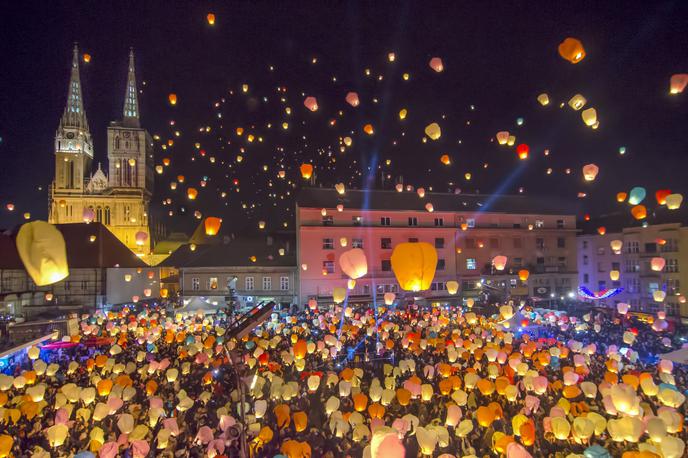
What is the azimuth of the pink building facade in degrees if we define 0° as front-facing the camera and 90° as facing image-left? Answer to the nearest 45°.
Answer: approximately 0°

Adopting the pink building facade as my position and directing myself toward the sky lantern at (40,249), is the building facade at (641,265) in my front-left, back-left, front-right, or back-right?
back-left

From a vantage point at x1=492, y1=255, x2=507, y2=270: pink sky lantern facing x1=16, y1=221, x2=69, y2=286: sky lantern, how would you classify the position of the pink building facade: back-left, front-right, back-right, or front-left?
back-right

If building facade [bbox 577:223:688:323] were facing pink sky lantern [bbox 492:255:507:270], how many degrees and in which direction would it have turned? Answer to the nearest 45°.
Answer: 0° — it already faces it

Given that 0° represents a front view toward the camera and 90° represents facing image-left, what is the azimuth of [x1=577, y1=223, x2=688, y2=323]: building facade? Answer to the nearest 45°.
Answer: approximately 45°

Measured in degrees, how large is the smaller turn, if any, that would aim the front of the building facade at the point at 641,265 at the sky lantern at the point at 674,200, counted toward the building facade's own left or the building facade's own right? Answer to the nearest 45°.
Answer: approximately 45° to the building facade's own left

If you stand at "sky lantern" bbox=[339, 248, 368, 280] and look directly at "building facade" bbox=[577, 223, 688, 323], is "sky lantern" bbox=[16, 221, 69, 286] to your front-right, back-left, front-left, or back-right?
back-right

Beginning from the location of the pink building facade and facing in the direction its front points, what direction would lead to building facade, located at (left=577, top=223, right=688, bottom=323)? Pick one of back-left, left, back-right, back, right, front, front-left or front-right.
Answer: left

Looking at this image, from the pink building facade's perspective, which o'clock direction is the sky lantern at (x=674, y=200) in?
The sky lantern is roughly at 11 o'clock from the pink building facade.
